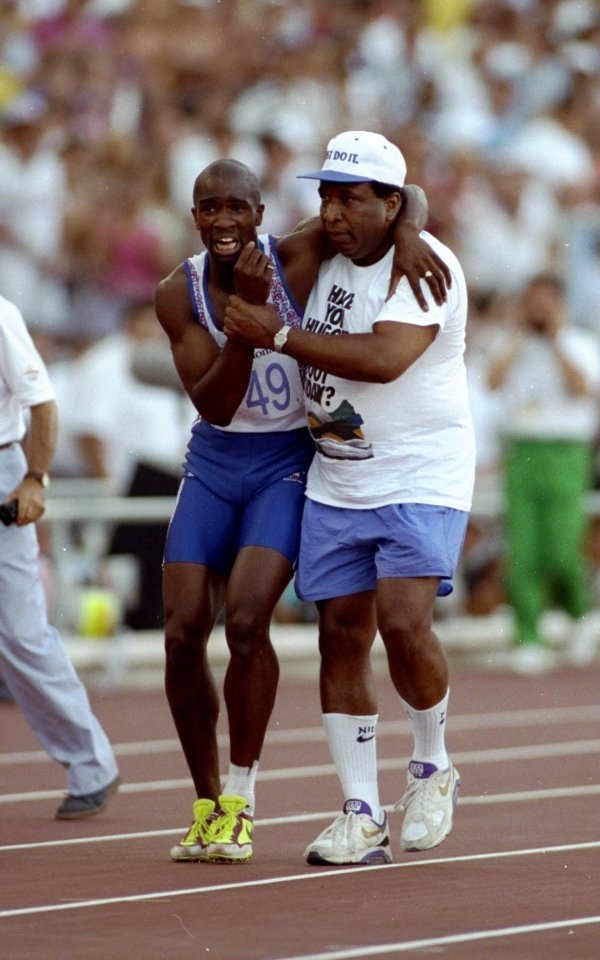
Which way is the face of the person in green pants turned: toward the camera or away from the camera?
toward the camera

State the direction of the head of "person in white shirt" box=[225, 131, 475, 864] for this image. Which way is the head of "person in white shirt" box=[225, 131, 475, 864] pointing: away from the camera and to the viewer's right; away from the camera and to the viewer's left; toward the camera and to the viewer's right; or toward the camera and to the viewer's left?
toward the camera and to the viewer's left

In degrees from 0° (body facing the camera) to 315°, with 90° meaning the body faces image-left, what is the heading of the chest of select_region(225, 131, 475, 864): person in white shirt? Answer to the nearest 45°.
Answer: approximately 45°

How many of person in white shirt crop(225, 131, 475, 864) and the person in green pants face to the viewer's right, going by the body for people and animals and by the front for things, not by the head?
0

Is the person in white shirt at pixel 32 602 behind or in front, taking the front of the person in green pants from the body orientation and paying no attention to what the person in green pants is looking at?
in front

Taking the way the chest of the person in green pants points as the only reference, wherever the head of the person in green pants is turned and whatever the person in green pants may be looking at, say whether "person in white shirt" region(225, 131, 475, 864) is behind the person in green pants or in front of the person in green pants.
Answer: in front

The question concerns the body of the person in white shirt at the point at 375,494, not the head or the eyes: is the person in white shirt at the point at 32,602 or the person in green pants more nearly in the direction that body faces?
the person in white shirt

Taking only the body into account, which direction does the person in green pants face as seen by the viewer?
toward the camera

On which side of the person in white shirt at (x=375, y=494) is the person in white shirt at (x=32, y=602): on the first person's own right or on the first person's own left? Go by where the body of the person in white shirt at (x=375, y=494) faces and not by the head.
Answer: on the first person's own right

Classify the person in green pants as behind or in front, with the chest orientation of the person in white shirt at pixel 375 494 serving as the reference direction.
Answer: behind
